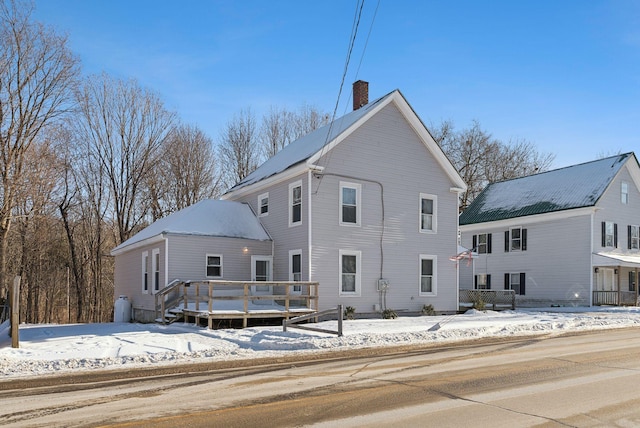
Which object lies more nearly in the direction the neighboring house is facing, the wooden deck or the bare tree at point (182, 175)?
the wooden deck

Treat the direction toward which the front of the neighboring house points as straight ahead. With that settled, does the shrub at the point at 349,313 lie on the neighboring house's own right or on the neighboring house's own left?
on the neighboring house's own right

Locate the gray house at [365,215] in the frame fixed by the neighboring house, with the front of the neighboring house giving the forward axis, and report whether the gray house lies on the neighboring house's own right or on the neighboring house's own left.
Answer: on the neighboring house's own right

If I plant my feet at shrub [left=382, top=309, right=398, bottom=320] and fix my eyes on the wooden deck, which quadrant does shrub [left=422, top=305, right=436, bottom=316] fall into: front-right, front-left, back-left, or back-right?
back-right

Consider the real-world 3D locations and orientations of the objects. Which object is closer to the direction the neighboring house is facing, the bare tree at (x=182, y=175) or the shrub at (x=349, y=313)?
the shrub

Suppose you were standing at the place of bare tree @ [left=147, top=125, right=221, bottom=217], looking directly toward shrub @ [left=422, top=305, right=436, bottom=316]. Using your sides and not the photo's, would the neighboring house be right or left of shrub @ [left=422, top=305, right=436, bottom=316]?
left
